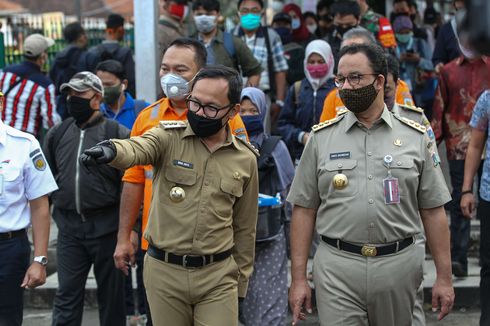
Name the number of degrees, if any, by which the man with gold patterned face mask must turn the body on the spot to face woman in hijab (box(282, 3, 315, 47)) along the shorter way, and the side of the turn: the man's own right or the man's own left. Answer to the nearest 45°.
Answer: approximately 180°

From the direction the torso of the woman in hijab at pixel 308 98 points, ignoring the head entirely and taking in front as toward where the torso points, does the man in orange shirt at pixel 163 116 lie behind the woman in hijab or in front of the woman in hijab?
in front

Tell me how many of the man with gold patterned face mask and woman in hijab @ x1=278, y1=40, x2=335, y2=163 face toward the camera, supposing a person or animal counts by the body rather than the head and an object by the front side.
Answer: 2

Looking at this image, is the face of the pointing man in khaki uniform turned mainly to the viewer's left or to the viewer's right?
to the viewer's left

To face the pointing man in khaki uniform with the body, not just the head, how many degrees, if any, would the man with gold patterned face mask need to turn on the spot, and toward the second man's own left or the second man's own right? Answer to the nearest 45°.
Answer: approximately 90° to the second man's own right

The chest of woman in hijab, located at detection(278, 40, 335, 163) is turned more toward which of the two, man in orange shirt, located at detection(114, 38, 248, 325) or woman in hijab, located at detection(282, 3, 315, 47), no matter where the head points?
the man in orange shirt

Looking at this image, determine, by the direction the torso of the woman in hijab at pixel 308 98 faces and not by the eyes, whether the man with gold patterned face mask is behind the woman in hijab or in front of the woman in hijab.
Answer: in front

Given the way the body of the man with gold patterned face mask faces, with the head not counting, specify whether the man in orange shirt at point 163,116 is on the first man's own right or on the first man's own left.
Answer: on the first man's own right

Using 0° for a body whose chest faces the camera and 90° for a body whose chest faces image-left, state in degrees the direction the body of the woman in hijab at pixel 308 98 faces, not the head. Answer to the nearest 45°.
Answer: approximately 0°

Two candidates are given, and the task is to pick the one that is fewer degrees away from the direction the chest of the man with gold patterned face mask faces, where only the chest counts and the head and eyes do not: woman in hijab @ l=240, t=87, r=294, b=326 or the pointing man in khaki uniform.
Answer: the pointing man in khaki uniform

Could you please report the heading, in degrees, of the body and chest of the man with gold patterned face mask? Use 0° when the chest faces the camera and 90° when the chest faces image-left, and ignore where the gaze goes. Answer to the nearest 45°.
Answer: approximately 0°

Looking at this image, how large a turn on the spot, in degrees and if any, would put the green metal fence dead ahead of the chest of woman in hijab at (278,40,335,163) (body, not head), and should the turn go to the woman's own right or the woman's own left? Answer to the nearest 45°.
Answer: approximately 135° to the woman's own right
